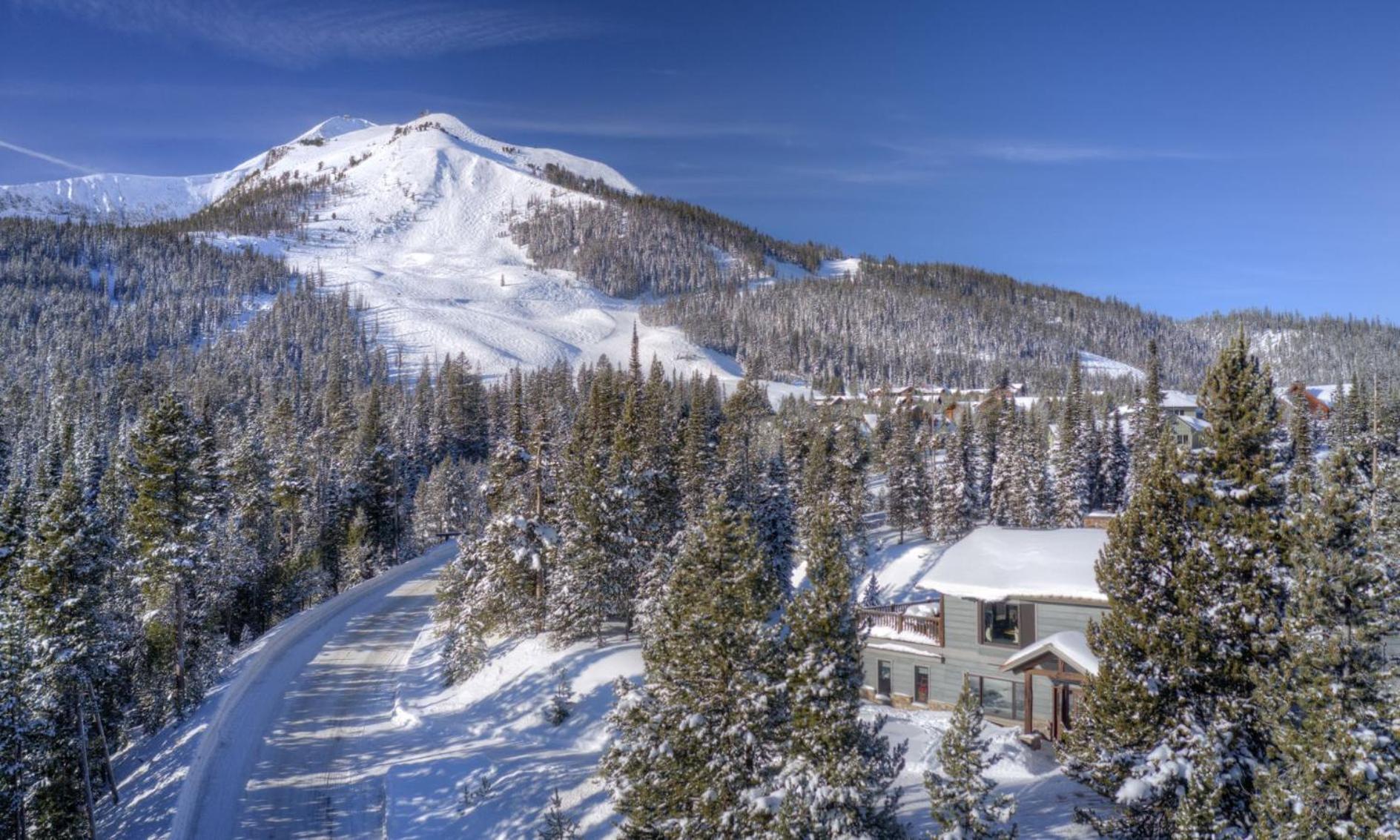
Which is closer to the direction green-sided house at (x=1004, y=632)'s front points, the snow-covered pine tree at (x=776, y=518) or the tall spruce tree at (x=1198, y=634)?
the tall spruce tree

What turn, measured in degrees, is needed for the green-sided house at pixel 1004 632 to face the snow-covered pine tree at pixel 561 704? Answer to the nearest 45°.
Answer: approximately 90° to its right

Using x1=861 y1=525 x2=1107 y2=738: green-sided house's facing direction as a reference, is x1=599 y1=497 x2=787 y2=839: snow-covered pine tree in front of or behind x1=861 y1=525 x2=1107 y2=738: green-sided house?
in front

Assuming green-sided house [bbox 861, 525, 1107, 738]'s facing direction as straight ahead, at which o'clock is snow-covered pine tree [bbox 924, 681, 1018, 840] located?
The snow-covered pine tree is roughly at 12 o'clock from the green-sided house.

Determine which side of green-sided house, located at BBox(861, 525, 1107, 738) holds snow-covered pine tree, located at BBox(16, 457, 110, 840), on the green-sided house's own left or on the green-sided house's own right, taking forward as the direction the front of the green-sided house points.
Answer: on the green-sided house's own right

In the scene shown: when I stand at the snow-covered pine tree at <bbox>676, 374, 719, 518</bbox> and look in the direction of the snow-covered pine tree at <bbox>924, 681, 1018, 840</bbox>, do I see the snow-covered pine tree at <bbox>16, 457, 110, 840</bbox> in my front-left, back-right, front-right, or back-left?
front-right

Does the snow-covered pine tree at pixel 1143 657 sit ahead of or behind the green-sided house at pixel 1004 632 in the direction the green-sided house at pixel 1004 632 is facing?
ahead

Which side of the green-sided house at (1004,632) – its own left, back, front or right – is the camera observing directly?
front

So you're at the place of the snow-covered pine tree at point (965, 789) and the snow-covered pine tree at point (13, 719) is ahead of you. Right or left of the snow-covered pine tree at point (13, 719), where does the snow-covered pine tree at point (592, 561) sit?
right

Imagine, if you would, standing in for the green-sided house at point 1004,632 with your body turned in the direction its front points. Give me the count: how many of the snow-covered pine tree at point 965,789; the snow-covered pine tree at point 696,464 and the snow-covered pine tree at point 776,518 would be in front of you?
1
